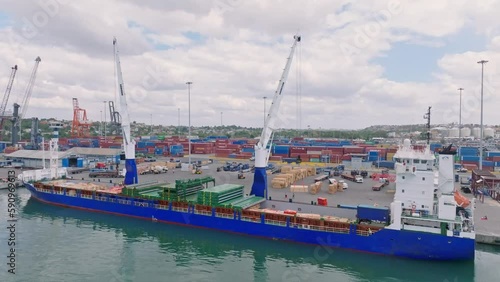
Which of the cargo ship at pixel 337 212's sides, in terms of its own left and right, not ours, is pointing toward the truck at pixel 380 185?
right

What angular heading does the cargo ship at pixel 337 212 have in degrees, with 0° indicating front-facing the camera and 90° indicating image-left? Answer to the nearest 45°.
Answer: approximately 135°
